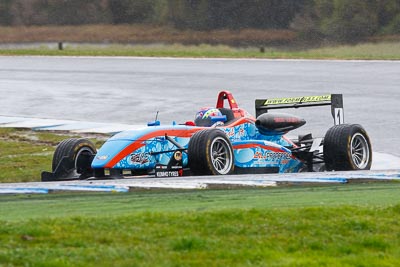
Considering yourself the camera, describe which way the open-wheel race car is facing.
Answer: facing the viewer and to the left of the viewer
